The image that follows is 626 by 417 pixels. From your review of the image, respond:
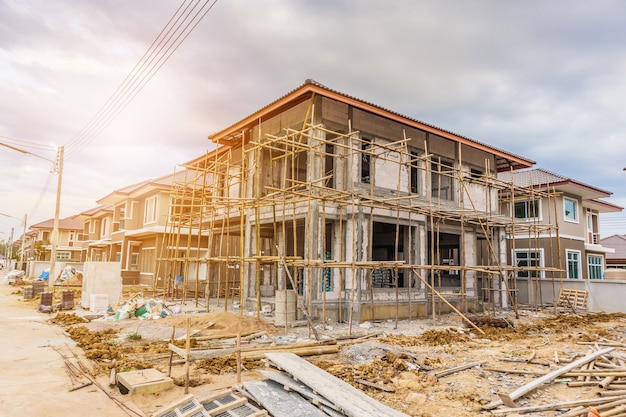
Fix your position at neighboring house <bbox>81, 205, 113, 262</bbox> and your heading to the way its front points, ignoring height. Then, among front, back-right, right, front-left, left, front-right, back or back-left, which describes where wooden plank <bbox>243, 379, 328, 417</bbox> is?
front-left

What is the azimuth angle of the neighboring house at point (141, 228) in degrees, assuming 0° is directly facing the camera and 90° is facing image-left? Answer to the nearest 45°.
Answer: approximately 45°

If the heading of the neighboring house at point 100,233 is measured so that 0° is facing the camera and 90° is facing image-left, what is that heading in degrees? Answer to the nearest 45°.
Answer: approximately 45°

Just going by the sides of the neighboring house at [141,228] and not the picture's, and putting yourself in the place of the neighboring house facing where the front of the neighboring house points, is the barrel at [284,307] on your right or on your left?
on your left

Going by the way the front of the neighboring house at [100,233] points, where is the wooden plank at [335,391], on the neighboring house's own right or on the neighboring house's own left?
on the neighboring house's own left

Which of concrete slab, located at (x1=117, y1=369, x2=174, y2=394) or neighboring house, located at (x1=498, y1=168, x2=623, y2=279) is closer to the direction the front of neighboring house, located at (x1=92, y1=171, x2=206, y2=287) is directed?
the concrete slab

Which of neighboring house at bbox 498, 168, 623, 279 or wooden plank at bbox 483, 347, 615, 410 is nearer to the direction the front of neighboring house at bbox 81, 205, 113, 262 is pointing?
the wooden plank

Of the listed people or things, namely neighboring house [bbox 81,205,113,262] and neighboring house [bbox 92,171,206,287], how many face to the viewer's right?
0

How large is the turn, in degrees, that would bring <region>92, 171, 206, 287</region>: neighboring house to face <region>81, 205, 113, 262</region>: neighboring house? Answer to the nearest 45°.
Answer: approximately 135° to its right

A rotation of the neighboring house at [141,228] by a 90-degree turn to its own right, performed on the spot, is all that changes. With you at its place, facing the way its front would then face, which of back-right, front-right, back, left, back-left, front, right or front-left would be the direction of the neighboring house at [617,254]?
back-right
